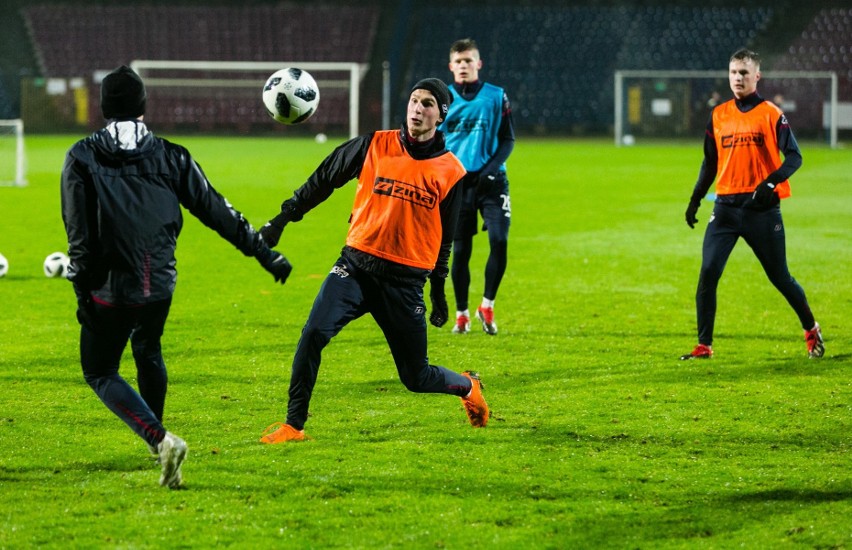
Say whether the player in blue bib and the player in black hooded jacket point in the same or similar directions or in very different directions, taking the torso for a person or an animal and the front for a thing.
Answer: very different directions

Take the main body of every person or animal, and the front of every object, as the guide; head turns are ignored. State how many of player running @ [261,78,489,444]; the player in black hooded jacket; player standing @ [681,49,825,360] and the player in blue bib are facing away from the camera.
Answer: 1

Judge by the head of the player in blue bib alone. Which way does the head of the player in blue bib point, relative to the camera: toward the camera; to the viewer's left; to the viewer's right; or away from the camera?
toward the camera

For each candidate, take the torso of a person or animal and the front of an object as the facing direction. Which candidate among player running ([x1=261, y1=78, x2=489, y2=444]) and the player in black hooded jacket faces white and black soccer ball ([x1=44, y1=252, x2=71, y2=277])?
the player in black hooded jacket

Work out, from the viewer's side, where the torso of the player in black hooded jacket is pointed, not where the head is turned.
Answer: away from the camera

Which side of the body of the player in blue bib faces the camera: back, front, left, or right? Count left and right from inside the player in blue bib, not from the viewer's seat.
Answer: front

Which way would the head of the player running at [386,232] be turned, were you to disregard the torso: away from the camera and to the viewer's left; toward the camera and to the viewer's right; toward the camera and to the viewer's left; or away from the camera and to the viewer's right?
toward the camera and to the viewer's left

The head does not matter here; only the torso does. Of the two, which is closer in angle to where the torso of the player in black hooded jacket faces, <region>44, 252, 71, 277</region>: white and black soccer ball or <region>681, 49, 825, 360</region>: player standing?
the white and black soccer ball

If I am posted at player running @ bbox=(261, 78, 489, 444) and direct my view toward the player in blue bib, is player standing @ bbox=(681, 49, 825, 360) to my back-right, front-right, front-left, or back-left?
front-right

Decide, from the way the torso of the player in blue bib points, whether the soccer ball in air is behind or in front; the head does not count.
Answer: in front

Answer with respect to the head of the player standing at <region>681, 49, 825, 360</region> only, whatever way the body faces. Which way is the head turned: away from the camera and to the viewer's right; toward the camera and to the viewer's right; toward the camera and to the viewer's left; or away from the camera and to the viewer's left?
toward the camera and to the viewer's left

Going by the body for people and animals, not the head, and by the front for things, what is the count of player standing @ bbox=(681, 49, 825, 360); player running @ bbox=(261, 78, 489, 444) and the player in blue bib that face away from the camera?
0

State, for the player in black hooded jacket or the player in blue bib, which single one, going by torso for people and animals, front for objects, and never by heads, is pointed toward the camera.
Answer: the player in blue bib
